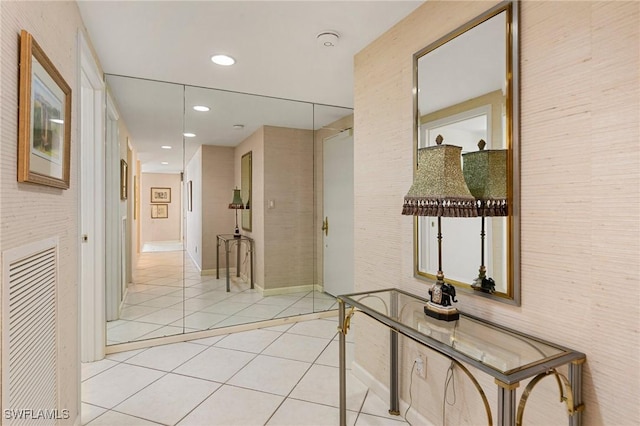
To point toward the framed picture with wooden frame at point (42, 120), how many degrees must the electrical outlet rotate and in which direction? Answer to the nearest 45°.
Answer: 0° — it already faces it

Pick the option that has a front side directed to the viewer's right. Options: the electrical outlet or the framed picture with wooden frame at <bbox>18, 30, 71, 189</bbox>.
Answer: the framed picture with wooden frame

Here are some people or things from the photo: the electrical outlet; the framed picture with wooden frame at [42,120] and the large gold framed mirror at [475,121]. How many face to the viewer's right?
1

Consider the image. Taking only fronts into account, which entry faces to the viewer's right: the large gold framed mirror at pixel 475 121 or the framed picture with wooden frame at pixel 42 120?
the framed picture with wooden frame

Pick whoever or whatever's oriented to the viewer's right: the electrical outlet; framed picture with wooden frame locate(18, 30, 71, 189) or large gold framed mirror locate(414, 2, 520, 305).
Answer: the framed picture with wooden frame

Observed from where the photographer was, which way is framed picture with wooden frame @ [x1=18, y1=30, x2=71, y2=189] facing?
facing to the right of the viewer

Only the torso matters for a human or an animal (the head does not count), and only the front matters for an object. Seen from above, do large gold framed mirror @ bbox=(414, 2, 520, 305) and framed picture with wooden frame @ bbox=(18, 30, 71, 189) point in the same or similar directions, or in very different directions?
very different directions

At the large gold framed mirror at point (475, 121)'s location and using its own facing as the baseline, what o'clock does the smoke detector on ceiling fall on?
The smoke detector on ceiling is roughly at 2 o'clock from the large gold framed mirror.

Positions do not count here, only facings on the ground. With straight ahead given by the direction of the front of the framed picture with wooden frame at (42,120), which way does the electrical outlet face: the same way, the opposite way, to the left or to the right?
the opposite way

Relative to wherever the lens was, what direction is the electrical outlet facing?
facing the viewer and to the left of the viewer
